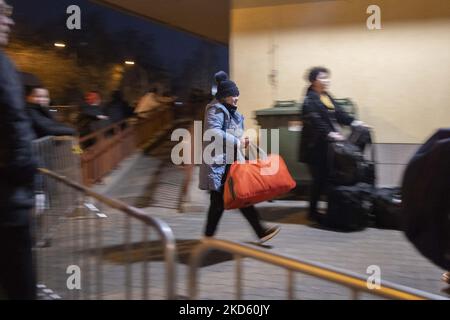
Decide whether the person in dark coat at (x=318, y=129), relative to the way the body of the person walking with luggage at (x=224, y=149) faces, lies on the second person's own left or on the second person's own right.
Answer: on the second person's own left

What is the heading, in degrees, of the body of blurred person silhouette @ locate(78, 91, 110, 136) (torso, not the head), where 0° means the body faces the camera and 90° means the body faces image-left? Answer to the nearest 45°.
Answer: approximately 315°

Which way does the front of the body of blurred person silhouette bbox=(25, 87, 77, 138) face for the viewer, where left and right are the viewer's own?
facing the viewer and to the right of the viewer

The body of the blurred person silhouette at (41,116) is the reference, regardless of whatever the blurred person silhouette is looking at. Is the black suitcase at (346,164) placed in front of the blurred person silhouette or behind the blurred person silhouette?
in front

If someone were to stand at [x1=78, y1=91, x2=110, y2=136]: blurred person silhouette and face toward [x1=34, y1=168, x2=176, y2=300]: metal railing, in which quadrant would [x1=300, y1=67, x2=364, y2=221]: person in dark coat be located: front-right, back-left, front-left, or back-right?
front-left

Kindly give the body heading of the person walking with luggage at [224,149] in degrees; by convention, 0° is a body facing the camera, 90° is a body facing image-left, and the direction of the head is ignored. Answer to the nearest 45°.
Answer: approximately 270°

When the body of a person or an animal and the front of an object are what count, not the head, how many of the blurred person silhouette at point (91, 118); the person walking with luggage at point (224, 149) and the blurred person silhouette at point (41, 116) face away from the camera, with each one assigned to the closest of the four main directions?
0

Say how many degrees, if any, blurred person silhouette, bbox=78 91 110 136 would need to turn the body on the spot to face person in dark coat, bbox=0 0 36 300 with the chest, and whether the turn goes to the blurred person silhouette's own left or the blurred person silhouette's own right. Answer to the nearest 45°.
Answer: approximately 45° to the blurred person silhouette's own right

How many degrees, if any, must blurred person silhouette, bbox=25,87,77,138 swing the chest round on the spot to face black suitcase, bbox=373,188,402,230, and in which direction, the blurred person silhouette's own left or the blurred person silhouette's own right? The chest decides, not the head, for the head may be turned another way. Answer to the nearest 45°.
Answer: approximately 45° to the blurred person silhouette's own left
